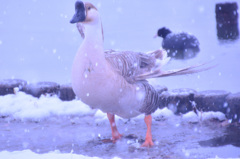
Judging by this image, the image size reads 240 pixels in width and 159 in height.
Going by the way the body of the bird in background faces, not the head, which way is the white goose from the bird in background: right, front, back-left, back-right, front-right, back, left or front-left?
left

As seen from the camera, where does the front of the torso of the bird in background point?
to the viewer's left
